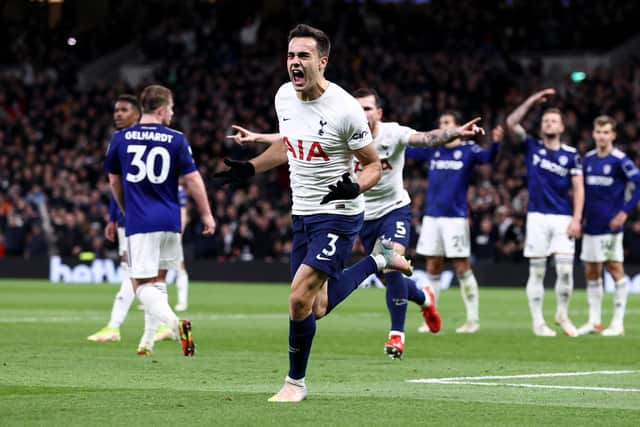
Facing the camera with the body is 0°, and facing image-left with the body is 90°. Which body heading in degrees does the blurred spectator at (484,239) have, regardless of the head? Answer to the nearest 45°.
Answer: approximately 0°
